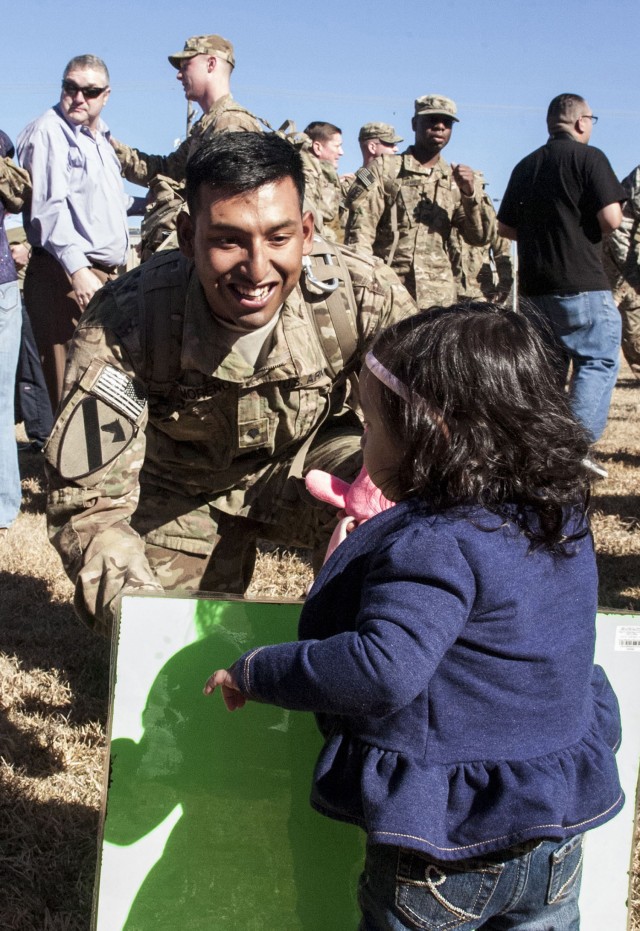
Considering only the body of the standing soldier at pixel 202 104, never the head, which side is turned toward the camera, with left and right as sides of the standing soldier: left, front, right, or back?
left

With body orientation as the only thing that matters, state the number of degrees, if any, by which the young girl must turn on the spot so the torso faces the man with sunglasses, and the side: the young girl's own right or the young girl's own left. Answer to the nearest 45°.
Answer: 0° — they already face them

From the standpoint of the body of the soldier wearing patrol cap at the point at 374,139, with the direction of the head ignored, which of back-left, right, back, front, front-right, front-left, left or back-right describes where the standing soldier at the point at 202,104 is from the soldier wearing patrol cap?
right

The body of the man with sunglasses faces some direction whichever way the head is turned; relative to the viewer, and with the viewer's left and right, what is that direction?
facing the viewer and to the right of the viewer

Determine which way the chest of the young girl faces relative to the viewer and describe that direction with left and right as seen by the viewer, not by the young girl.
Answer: facing away from the viewer and to the left of the viewer

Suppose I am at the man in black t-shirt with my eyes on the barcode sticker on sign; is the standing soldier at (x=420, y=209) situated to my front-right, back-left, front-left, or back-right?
back-right

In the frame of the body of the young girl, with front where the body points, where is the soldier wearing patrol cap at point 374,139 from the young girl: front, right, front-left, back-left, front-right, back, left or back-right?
front-right

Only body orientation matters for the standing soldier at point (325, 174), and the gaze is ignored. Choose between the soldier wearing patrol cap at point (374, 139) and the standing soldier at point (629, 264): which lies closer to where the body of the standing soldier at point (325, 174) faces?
the standing soldier

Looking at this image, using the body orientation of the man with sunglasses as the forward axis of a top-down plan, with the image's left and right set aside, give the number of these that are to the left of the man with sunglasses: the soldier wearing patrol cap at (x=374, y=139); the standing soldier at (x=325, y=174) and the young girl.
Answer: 2

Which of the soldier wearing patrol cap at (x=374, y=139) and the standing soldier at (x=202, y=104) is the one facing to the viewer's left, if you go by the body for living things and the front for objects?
the standing soldier
